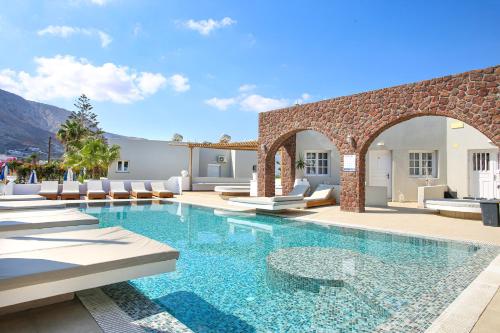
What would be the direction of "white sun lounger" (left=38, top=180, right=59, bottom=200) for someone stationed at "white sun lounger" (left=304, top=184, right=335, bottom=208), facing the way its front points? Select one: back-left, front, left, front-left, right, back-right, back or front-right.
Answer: front

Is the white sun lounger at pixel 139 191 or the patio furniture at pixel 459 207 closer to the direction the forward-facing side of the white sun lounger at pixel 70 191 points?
the patio furniture

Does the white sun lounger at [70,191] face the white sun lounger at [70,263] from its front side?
yes

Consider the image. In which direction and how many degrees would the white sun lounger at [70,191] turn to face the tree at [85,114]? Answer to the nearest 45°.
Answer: approximately 180°

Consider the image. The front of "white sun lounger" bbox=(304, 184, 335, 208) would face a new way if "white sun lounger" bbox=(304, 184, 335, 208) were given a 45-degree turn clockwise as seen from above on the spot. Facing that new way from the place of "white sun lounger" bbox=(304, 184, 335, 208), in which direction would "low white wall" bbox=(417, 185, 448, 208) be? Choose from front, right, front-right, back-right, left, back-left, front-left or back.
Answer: back-right

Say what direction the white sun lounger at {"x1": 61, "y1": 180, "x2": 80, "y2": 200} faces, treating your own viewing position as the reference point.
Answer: facing the viewer

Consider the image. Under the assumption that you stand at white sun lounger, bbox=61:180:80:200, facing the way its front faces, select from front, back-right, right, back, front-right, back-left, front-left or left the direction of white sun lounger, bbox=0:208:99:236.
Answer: front

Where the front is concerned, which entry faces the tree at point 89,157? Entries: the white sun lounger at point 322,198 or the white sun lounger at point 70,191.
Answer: the white sun lounger at point 322,198

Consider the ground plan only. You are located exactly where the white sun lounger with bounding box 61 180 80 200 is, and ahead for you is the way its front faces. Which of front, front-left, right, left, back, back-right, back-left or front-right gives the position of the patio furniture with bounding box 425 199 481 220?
front-left

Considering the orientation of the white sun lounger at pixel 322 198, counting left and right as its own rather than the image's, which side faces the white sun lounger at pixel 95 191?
front

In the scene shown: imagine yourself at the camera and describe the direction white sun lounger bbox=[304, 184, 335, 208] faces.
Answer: facing to the left of the viewer

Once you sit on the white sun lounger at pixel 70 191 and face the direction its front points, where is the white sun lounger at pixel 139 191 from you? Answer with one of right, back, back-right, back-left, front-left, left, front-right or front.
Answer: left
